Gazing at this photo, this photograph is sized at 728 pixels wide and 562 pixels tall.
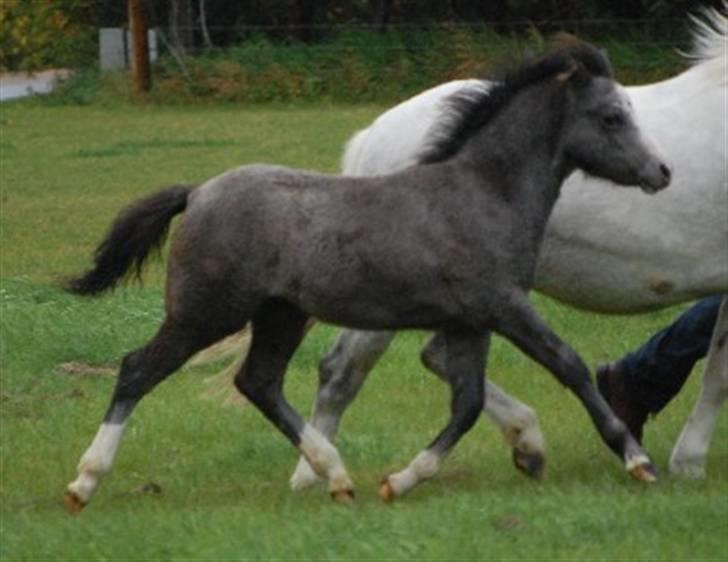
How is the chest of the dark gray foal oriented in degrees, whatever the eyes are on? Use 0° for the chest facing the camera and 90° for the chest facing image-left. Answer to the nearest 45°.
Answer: approximately 270°

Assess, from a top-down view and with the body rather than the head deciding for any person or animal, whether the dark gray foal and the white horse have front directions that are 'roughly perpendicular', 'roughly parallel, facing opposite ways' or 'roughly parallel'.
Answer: roughly parallel

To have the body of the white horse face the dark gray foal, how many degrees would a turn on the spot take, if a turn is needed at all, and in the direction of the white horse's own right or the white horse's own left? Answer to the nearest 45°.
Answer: approximately 135° to the white horse's own right

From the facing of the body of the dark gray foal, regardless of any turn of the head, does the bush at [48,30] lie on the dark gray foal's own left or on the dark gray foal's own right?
on the dark gray foal's own left

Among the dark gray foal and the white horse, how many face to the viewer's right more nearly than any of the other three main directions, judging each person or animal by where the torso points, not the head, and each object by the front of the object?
2

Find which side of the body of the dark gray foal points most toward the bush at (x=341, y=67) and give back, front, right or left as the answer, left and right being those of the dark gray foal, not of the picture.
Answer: left

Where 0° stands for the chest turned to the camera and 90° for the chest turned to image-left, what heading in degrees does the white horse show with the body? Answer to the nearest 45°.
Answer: approximately 270°
